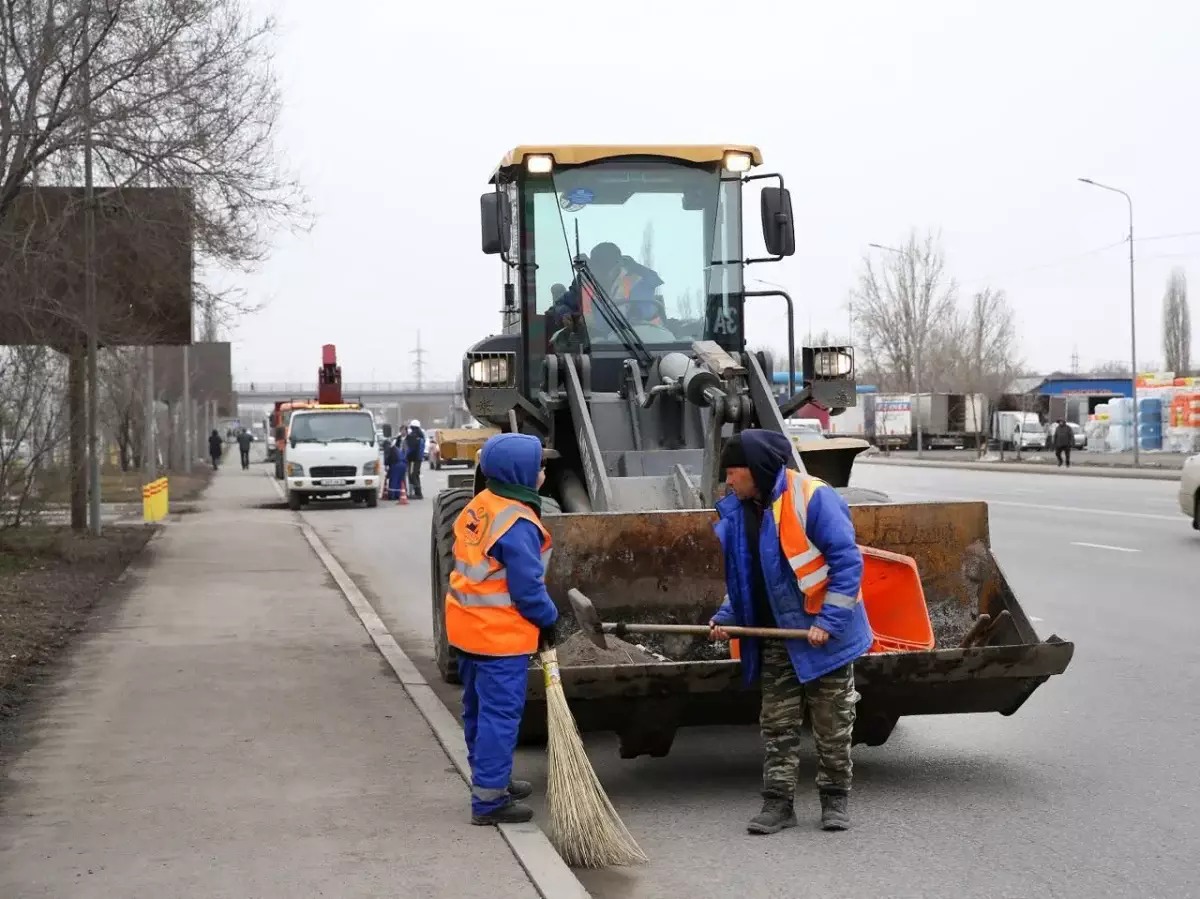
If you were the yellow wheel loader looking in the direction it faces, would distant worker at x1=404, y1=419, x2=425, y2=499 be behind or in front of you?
behind

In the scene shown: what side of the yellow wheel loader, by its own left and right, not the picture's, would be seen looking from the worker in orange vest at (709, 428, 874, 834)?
front

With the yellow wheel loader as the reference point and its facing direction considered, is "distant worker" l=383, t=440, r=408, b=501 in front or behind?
behind

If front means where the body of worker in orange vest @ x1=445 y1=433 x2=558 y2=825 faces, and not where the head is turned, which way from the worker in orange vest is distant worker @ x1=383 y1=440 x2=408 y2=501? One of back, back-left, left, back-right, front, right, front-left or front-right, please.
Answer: front-left

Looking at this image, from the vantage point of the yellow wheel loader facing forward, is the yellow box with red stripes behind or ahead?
behind

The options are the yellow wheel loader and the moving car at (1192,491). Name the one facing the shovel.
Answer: the yellow wheel loader

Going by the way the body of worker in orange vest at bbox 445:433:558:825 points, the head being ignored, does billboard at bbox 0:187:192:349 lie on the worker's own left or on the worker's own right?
on the worker's own left

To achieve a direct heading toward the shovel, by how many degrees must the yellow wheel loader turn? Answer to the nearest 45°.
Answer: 0° — it already faces it

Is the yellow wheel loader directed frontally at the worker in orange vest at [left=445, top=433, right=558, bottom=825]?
yes

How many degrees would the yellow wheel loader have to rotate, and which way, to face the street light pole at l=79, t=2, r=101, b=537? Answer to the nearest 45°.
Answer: approximately 135° to its right

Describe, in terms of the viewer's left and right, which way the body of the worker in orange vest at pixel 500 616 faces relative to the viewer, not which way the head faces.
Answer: facing away from the viewer and to the right of the viewer

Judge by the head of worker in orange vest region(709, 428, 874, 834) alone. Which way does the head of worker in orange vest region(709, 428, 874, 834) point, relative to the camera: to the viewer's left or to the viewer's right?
to the viewer's left

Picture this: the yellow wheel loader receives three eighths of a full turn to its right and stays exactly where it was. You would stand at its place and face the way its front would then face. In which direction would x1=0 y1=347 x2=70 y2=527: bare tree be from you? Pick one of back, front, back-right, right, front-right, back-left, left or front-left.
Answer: front

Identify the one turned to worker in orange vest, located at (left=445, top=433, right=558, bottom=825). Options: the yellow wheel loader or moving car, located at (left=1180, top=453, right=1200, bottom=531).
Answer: the yellow wheel loader

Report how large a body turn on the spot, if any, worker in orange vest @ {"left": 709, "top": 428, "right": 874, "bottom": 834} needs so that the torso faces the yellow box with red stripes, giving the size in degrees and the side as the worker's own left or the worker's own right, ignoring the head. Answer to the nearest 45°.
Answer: approximately 90° to the worker's own right
